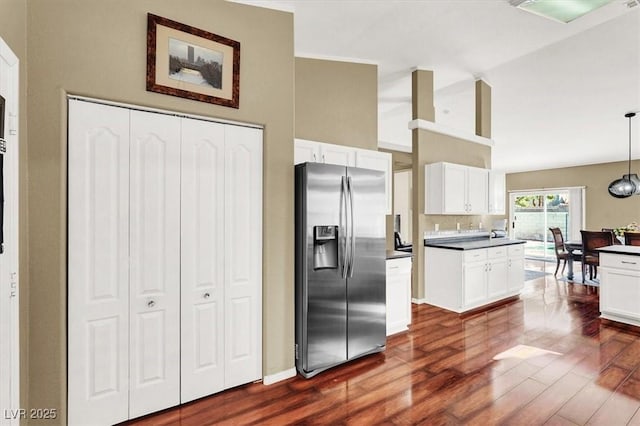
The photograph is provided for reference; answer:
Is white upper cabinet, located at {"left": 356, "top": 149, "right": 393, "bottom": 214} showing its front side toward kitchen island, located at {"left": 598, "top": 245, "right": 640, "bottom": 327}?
no

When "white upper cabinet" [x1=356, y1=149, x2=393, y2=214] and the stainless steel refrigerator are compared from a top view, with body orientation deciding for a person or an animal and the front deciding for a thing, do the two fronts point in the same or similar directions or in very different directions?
same or similar directions

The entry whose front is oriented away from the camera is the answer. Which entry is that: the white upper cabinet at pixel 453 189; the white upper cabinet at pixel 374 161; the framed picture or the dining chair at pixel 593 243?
the dining chair

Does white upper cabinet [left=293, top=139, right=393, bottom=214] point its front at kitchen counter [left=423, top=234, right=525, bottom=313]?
no

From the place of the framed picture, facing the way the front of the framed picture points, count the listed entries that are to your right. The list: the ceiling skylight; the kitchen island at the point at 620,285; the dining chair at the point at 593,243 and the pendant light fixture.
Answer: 0

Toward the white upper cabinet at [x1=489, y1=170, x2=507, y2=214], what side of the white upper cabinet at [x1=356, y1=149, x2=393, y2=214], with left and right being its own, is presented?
left

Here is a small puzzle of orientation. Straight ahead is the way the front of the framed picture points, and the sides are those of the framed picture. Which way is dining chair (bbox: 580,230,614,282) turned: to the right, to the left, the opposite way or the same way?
to the left

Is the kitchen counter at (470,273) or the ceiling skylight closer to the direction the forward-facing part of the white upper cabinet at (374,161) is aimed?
the ceiling skylight

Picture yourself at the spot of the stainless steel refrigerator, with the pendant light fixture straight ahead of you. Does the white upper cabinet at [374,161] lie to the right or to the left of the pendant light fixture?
left

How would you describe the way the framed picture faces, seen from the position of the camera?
facing the viewer and to the right of the viewer

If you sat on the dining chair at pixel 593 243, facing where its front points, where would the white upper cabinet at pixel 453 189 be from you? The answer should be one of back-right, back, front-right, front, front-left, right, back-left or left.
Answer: back-left

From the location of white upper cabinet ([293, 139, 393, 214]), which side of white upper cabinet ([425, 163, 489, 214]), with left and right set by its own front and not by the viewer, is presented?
right

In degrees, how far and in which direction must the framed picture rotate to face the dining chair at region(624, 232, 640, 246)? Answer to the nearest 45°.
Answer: approximately 45° to its left

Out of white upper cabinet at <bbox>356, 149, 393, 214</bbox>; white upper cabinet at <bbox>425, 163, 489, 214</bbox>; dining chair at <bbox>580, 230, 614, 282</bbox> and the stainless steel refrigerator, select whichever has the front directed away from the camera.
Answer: the dining chair

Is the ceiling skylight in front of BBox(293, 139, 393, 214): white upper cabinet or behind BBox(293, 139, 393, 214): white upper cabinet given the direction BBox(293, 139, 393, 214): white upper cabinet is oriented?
in front
